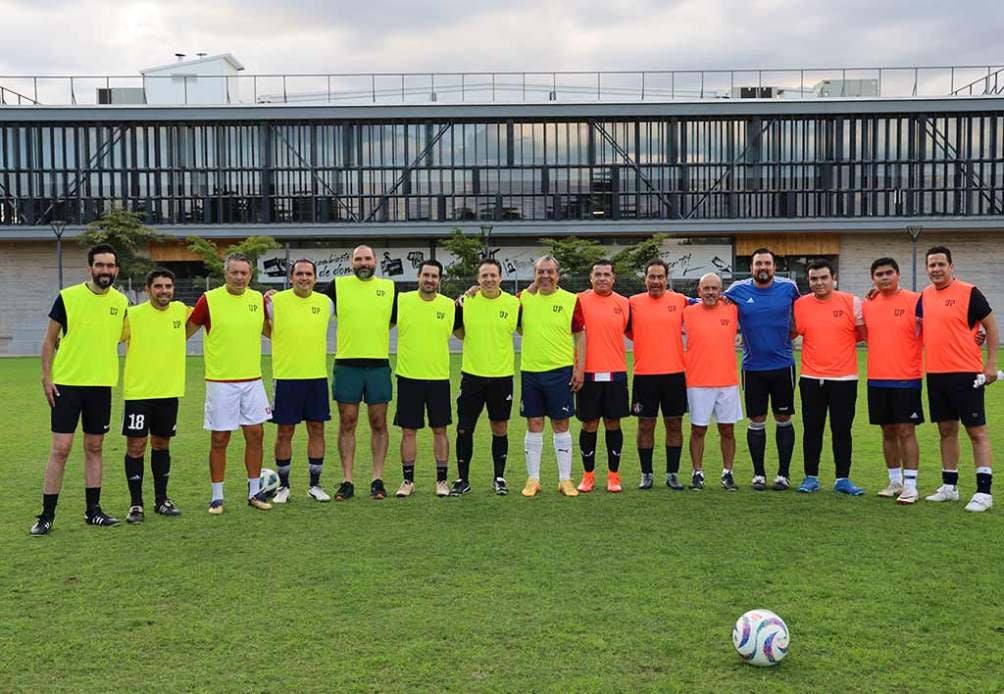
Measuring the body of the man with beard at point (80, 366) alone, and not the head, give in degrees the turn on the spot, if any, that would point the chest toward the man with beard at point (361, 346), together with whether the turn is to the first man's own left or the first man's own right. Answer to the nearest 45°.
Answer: approximately 90° to the first man's own left

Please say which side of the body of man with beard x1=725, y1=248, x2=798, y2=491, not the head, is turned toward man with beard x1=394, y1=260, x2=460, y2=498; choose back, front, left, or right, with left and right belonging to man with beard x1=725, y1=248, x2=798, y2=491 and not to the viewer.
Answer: right

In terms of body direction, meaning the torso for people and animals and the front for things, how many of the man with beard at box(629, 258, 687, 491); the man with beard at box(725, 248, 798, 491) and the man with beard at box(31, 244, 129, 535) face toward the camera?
3

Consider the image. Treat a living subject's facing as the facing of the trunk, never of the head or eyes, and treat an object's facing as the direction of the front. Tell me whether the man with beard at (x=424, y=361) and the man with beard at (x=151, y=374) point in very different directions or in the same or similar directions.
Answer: same or similar directions

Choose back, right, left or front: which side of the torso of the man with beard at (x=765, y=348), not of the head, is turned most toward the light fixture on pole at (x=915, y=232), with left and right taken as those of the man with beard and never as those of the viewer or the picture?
back

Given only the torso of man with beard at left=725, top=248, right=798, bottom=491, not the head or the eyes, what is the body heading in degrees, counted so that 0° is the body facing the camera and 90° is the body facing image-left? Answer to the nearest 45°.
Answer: approximately 0°

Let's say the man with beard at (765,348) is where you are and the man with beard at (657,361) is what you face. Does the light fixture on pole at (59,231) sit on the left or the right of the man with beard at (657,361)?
right

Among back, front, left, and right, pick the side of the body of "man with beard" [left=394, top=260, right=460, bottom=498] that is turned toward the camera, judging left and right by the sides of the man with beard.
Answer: front

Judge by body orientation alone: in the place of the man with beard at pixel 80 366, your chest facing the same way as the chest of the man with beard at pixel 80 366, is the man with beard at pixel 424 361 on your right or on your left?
on your left

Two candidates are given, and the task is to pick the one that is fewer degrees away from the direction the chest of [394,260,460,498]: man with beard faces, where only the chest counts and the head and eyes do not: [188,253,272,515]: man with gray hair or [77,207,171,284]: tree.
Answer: the man with gray hair

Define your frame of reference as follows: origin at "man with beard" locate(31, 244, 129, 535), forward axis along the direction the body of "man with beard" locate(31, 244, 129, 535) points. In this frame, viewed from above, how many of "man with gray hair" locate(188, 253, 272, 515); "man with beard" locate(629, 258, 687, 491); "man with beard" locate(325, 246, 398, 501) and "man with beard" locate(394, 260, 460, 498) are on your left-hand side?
4

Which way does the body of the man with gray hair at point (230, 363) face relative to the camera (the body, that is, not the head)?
toward the camera

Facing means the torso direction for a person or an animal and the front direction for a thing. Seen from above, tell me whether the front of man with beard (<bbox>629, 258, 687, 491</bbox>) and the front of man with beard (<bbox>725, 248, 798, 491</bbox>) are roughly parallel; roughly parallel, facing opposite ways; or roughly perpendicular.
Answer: roughly parallel

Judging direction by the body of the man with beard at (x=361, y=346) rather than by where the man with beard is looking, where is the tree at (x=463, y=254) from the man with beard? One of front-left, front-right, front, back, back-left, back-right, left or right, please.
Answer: back

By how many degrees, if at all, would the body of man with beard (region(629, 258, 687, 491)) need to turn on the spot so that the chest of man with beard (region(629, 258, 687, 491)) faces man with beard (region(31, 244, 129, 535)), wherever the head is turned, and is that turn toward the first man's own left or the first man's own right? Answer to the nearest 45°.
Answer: approximately 45° to the first man's own right

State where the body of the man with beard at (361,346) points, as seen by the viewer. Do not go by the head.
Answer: toward the camera

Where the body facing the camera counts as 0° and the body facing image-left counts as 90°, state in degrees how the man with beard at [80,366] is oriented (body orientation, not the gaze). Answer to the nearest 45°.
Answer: approximately 0°
